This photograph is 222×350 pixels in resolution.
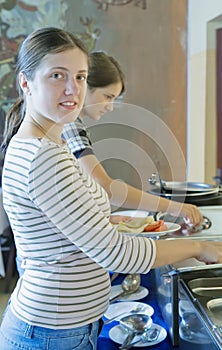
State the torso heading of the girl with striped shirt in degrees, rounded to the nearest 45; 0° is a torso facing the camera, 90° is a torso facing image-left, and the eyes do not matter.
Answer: approximately 270°

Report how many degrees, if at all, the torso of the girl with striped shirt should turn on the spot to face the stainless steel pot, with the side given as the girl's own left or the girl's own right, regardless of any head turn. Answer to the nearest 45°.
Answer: approximately 45° to the girl's own left
